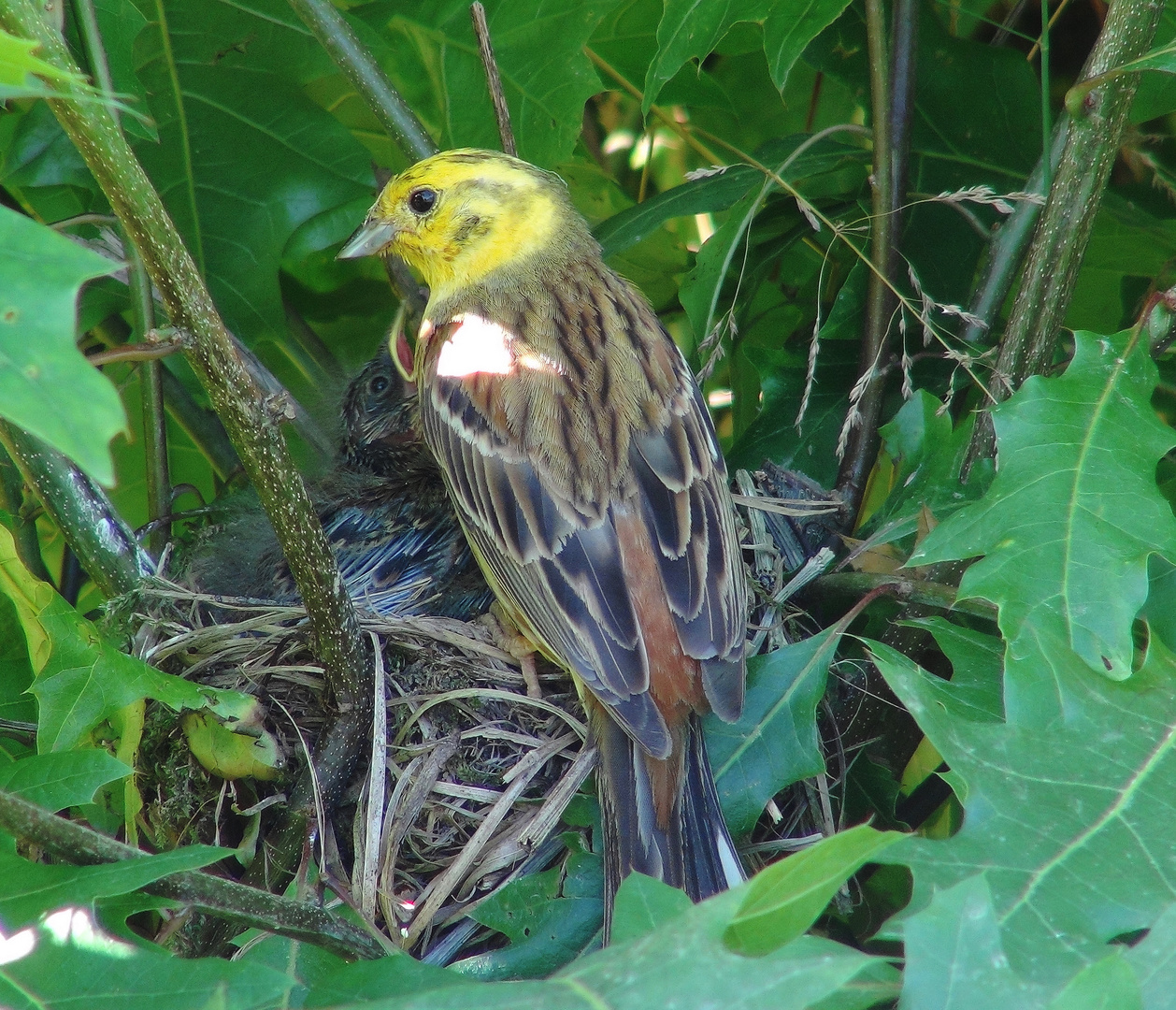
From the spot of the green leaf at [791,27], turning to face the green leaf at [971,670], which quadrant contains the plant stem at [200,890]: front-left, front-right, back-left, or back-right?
front-right

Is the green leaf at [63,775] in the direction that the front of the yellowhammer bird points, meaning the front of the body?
no

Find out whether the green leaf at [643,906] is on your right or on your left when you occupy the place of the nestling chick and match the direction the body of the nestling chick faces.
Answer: on your right

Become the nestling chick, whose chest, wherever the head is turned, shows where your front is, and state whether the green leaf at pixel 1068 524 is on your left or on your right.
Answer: on your right

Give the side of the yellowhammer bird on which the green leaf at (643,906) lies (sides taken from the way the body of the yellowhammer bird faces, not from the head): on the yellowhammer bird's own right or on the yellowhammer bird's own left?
on the yellowhammer bird's own left

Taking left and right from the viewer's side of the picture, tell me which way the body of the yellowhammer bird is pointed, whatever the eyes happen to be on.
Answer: facing away from the viewer and to the left of the viewer

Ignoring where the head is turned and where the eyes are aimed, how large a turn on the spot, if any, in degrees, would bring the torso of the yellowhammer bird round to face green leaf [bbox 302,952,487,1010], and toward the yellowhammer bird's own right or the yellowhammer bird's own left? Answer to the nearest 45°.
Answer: approximately 135° to the yellowhammer bird's own left

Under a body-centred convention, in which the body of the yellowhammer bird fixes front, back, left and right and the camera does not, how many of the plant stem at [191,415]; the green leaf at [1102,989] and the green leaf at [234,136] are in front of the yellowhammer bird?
2
